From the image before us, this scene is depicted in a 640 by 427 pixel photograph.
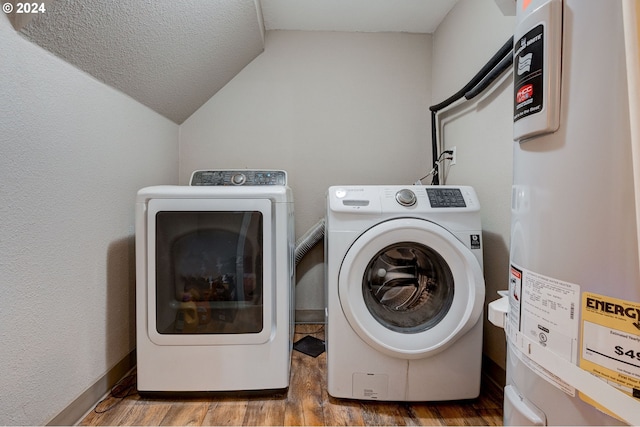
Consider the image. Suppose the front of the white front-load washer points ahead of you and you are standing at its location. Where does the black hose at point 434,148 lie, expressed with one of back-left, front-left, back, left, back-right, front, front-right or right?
back

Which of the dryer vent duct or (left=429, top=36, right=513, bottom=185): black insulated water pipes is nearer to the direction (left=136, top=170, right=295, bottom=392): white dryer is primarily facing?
the black insulated water pipes

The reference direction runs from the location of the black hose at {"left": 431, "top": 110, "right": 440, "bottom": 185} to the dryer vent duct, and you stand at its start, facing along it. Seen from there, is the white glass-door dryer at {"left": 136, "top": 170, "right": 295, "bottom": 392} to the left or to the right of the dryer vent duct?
left

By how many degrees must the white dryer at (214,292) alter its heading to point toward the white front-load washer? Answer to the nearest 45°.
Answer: approximately 90° to its left

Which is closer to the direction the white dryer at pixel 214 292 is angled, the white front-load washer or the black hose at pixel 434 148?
the white front-load washer

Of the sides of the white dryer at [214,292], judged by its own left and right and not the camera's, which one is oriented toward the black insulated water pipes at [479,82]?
left

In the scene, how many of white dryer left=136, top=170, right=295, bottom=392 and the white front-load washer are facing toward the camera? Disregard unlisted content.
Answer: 2

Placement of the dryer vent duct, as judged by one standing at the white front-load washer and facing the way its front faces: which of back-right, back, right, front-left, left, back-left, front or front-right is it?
back-right

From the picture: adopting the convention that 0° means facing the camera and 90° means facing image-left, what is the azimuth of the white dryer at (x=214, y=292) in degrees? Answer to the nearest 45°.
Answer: approximately 0°

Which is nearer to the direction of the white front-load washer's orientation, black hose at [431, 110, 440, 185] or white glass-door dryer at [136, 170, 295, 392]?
the white glass-door dryer

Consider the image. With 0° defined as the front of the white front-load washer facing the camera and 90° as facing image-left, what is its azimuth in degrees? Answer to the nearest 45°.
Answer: approximately 0°
